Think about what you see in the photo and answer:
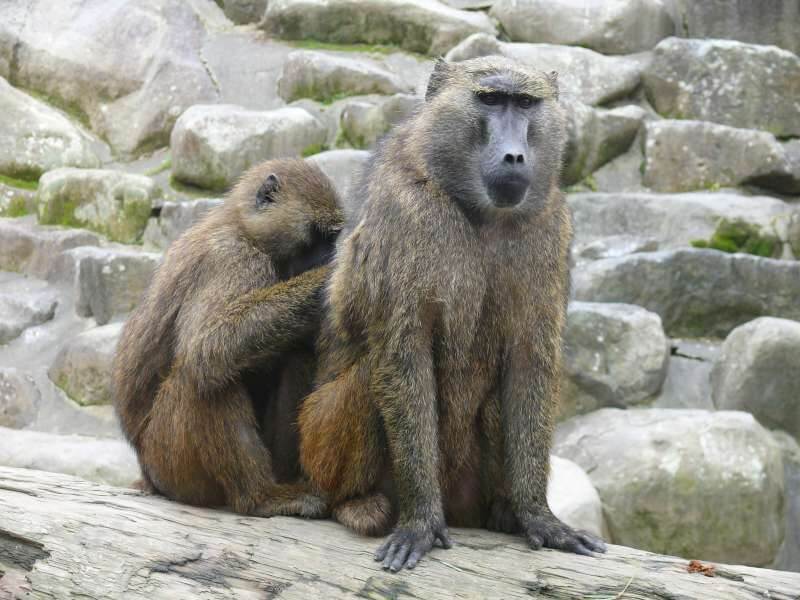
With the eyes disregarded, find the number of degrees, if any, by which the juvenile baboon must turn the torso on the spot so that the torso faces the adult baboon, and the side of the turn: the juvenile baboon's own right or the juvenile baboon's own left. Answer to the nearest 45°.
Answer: approximately 45° to the juvenile baboon's own right

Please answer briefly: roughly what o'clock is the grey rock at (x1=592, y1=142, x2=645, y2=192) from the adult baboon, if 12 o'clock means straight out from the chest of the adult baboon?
The grey rock is roughly at 8 o'clock from the adult baboon.

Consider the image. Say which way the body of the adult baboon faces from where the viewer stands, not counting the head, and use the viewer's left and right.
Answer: facing the viewer and to the right of the viewer

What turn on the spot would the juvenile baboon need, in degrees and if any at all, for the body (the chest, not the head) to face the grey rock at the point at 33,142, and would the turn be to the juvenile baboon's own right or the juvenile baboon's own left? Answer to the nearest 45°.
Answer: approximately 90° to the juvenile baboon's own left

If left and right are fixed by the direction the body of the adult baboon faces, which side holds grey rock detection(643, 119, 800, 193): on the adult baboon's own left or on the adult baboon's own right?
on the adult baboon's own left

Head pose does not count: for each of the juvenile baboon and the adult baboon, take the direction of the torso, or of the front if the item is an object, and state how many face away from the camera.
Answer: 0

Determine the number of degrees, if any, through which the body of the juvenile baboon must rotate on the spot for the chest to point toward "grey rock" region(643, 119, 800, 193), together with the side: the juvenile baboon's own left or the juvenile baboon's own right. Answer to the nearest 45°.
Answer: approximately 45° to the juvenile baboon's own left

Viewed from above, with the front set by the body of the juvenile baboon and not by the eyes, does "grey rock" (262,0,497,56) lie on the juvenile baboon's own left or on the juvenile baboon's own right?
on the juvenile baboon's own left

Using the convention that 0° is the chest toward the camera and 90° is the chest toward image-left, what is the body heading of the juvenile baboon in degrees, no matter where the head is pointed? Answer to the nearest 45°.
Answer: approximately 270°

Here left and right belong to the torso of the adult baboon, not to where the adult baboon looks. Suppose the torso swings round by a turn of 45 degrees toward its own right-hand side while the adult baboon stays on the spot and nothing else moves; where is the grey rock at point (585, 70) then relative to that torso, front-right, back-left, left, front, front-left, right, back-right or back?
back

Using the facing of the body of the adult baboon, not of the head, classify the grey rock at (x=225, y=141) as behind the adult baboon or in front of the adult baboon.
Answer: behind

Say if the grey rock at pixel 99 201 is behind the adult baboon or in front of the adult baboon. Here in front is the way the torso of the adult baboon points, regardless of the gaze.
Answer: behind

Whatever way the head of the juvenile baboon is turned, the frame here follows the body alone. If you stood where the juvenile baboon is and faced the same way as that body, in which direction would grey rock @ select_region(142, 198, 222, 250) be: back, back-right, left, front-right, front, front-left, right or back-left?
left

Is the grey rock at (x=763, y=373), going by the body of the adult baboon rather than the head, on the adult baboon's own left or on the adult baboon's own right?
on the adult baboon's own left
